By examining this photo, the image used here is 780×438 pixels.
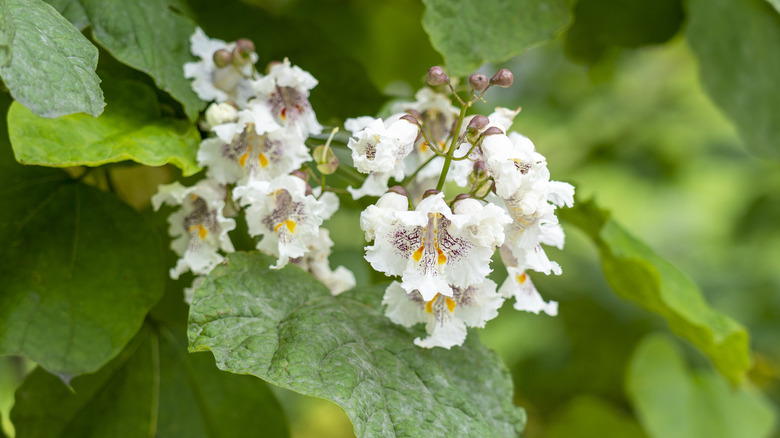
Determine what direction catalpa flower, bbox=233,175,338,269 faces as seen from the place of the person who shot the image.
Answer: facing the viewer

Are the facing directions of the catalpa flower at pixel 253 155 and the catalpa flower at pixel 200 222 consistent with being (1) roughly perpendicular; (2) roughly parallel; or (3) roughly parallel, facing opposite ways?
roughly parallel

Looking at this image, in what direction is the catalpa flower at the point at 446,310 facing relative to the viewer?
toward the camera

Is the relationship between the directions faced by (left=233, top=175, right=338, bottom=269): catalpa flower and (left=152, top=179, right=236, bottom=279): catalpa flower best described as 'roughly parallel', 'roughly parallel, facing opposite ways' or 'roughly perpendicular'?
roughly parallel

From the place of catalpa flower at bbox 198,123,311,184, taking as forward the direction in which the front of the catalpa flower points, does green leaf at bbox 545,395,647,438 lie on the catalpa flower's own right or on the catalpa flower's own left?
on the catalpa flower's own left

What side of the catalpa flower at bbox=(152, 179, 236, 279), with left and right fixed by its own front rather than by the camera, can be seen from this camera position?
front

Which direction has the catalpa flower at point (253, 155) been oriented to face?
toward the camera

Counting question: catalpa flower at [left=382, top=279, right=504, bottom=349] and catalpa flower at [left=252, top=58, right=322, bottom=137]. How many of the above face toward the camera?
2
